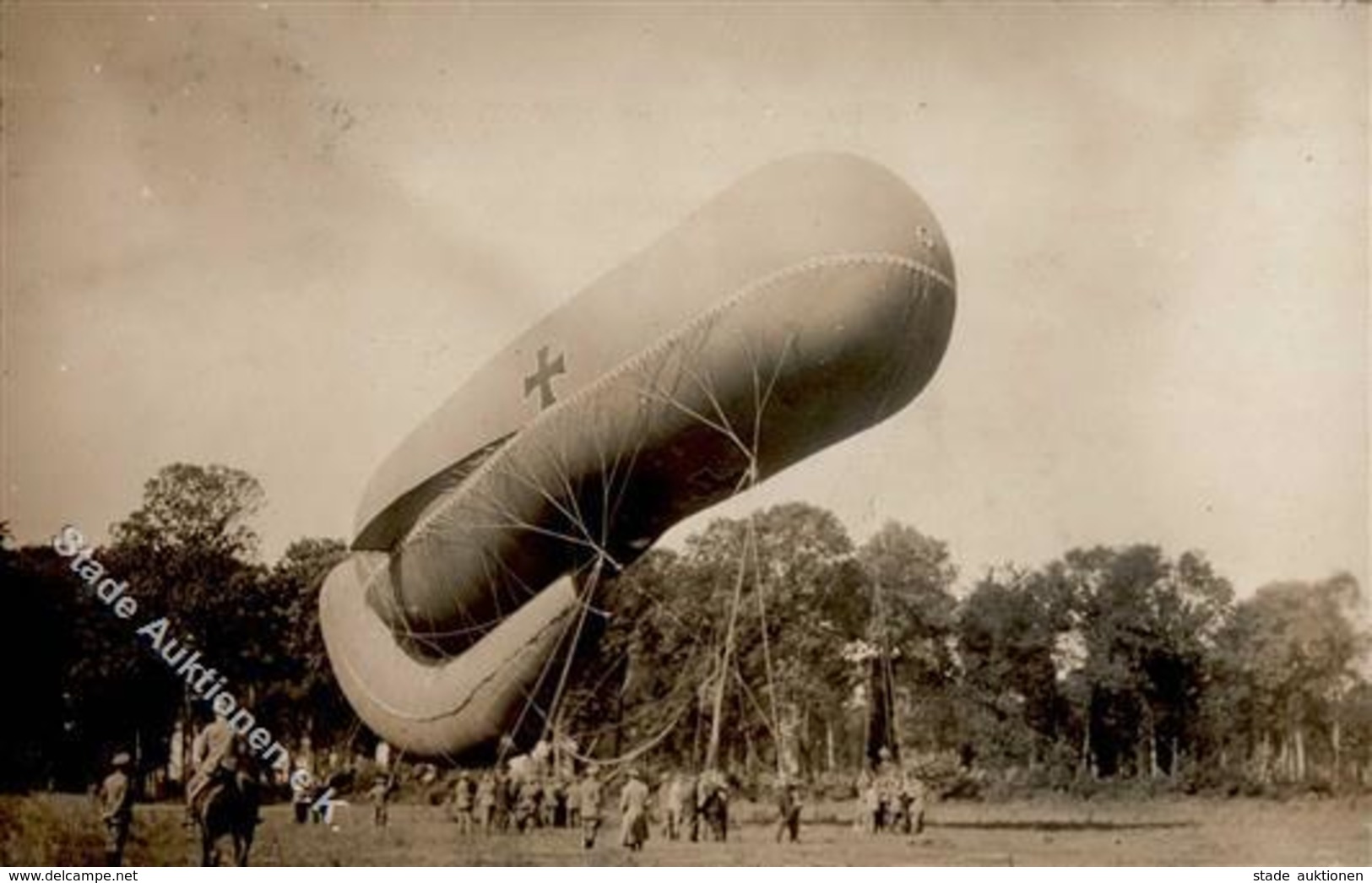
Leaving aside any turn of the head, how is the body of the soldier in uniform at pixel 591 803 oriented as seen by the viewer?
away from the camera

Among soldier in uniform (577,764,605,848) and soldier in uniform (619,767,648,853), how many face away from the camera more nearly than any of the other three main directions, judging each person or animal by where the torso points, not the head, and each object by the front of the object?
2

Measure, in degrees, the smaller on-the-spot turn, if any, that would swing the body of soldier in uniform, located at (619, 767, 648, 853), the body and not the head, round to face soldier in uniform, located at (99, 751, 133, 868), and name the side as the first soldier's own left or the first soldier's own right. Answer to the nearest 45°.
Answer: approximately 90° to the first soldier's own left

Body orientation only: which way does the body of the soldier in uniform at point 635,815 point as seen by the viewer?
away from the camera

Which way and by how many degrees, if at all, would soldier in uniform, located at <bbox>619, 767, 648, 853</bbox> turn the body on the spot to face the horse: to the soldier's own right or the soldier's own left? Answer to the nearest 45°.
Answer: approximately 135° to the soldier's own left

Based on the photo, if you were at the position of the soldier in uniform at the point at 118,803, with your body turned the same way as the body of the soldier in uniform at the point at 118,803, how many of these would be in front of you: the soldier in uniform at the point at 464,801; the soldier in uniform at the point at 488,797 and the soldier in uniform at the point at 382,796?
3

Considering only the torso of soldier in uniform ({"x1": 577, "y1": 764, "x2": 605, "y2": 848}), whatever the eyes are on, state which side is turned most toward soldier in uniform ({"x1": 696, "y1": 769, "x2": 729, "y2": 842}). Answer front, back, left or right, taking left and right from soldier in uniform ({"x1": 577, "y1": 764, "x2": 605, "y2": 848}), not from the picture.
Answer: right

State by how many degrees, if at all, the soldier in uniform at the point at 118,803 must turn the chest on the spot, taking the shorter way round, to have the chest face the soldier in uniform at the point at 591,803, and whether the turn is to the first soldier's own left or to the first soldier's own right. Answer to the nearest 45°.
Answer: approximately 45° to the first soldier's own right

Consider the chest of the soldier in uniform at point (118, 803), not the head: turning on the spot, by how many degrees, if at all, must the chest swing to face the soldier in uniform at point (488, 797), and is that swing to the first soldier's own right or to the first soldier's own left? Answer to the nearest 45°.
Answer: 0° — they already face them

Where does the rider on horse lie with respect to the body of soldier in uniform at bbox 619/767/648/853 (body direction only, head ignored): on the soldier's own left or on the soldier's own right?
on the soldier's own left

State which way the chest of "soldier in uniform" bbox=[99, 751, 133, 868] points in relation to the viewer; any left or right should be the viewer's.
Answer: facing away from the viewer and to the right of the viewer

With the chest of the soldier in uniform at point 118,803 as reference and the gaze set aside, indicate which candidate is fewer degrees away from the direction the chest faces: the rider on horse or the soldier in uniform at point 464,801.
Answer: the soldier in uniform
